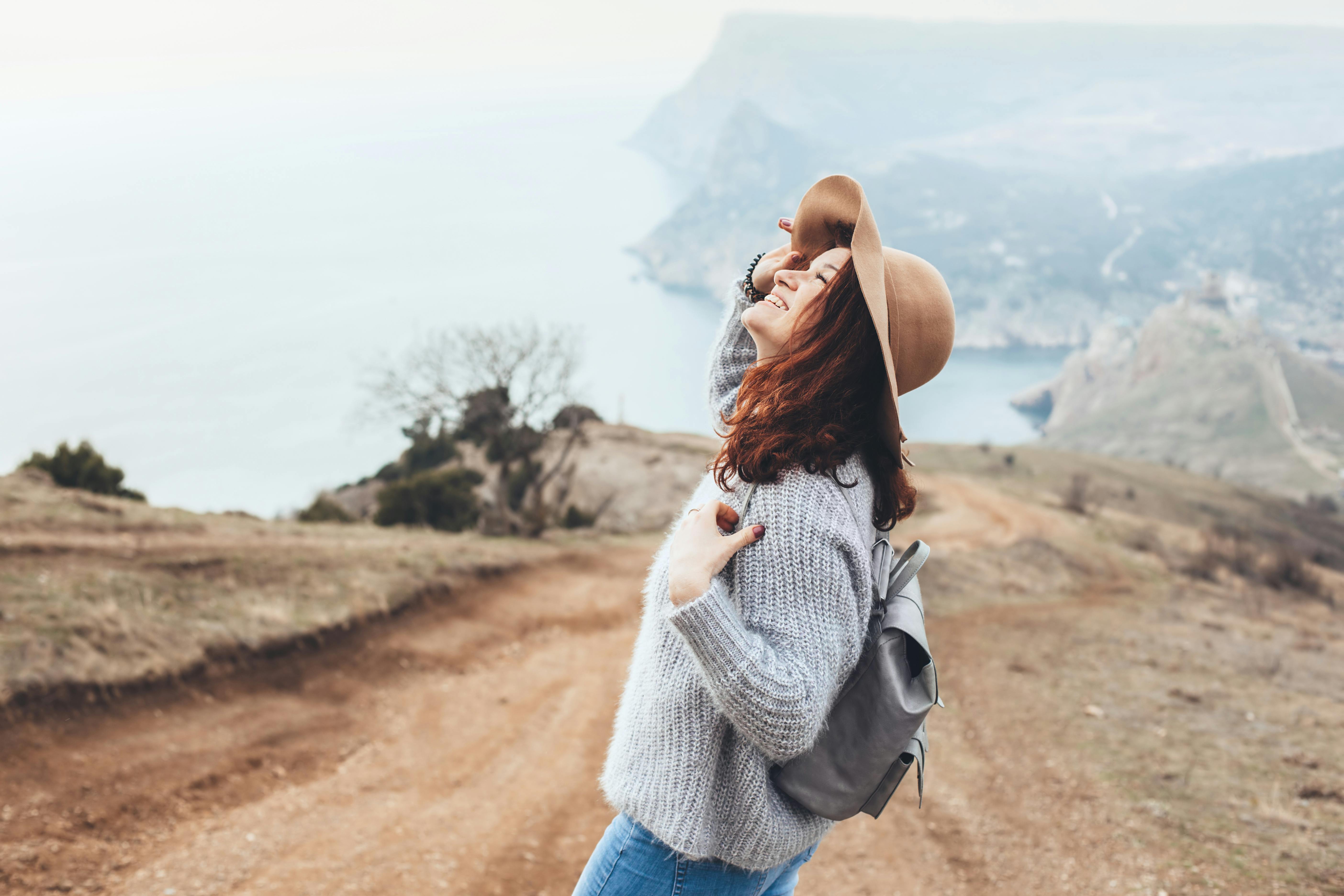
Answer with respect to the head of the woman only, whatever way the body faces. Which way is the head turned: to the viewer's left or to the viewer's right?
to the viewer's left

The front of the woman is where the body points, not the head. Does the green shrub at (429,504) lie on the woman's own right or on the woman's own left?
on the woman's own right

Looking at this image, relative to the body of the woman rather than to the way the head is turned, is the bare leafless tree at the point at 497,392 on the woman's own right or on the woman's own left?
on the woman's own right

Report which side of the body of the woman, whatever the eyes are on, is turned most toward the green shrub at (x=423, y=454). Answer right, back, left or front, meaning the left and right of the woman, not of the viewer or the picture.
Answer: right

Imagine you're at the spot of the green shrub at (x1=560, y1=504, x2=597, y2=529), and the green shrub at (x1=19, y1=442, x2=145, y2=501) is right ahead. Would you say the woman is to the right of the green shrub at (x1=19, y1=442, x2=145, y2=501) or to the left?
left

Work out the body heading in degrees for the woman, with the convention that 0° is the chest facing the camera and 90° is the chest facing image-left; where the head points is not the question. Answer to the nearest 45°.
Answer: approximately 90°
